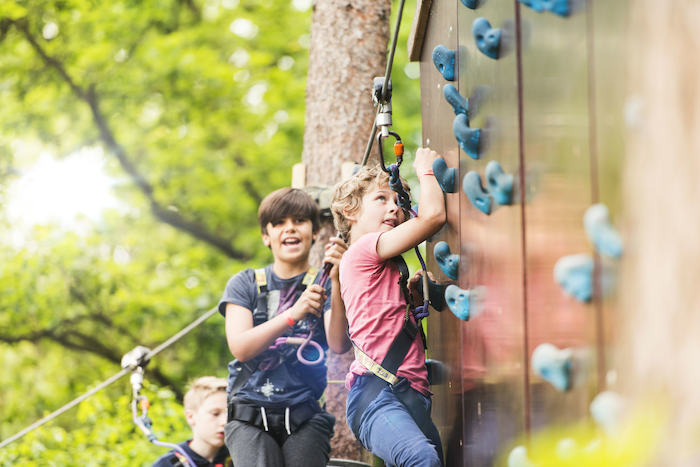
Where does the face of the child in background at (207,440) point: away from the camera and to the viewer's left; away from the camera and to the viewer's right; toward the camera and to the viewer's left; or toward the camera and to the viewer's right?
toward the camera and to the viewer's right

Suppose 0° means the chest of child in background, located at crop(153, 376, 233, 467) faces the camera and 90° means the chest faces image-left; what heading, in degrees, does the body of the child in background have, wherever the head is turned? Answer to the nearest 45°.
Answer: approximately 315°

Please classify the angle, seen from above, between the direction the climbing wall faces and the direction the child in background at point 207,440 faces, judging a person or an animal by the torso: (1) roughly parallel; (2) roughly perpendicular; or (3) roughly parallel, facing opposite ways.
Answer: roughly perpendicular
